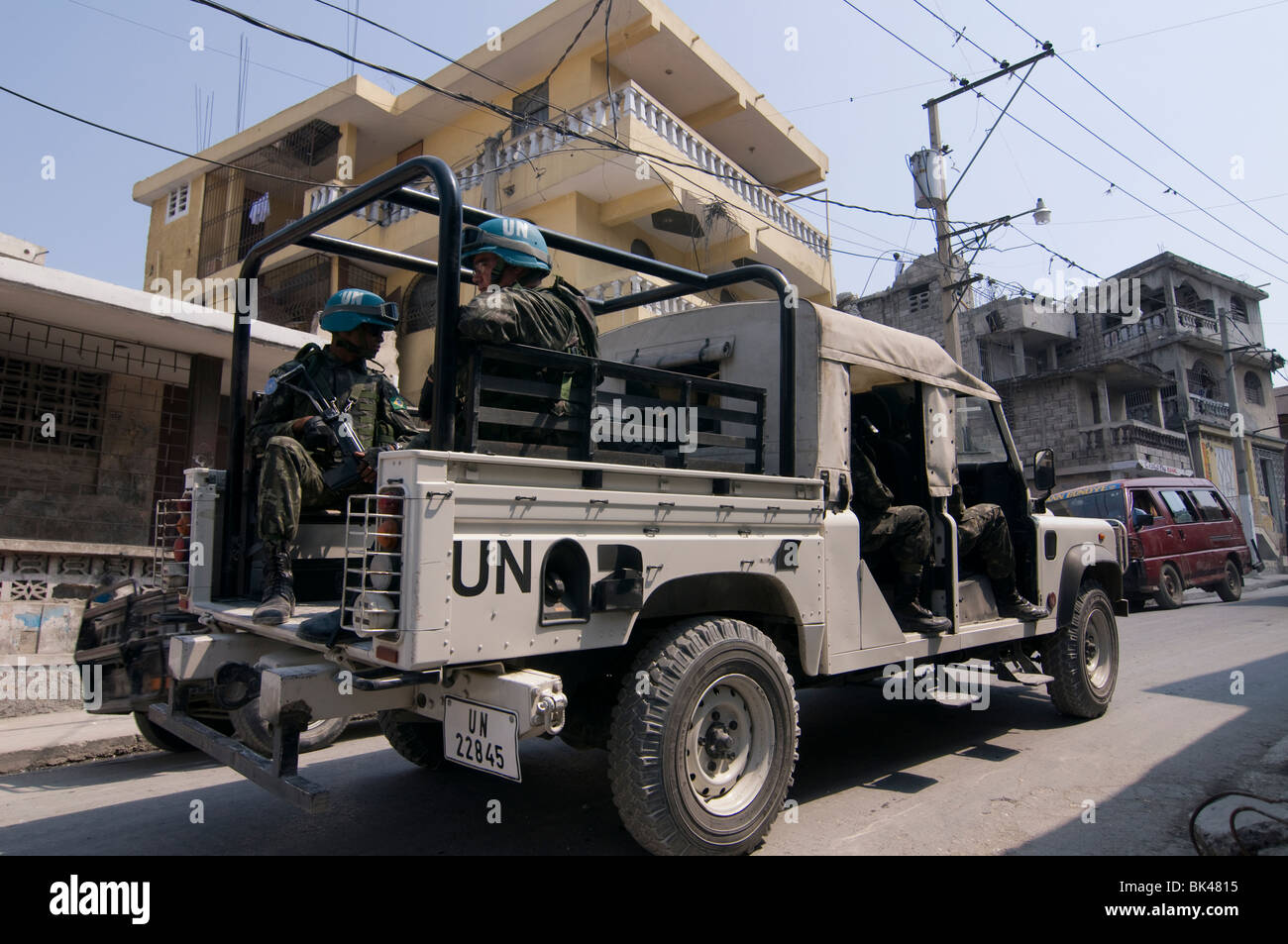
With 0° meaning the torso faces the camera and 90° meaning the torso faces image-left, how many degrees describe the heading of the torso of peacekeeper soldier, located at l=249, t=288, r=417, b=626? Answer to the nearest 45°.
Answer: approximately 0°

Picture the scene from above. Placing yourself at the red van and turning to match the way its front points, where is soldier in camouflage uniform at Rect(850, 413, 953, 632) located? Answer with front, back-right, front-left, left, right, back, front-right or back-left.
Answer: front-left

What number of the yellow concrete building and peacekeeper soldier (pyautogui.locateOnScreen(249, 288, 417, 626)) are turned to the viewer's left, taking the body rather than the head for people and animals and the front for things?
0

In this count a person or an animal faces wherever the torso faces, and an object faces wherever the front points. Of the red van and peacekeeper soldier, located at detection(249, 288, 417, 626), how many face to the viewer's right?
0

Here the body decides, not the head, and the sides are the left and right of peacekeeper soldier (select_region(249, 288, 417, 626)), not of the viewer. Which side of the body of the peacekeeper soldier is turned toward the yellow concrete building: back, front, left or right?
back

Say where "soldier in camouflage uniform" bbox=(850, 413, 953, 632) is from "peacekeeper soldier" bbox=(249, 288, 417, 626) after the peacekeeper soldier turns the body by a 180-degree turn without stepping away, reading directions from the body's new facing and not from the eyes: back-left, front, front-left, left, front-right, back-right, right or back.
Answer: right

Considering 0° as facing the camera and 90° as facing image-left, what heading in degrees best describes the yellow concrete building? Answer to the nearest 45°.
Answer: approximately 315°

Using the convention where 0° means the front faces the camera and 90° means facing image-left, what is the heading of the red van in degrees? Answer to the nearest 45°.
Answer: approximately 45°

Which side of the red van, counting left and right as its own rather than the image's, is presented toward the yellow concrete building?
front

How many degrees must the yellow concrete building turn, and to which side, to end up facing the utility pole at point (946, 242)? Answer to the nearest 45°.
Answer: approximately 45° to its left

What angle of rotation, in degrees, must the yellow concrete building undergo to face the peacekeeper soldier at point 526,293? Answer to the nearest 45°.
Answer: approximately 45° to its right

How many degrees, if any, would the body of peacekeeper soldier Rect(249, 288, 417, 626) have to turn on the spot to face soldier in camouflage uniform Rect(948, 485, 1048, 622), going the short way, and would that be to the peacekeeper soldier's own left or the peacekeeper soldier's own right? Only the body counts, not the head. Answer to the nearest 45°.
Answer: approximately 90° to the peacekeeper soldier's own left

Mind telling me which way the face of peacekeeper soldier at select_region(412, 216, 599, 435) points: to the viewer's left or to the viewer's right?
to the viewer's left
